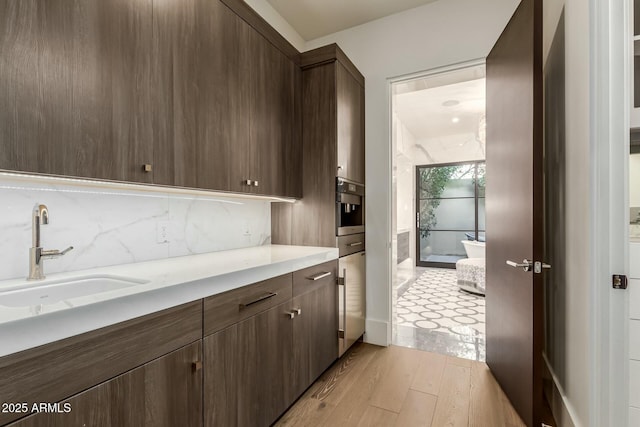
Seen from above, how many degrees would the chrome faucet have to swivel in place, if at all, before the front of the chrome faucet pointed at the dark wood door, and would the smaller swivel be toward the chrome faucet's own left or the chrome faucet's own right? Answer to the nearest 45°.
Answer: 0° — it already faces it

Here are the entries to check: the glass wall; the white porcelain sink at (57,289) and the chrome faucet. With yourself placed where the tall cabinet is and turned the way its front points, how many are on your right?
2

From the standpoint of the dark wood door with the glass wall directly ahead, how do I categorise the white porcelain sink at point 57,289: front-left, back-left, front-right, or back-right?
back-left

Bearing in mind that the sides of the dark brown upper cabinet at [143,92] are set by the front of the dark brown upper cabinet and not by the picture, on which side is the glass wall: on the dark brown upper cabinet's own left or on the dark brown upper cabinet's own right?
on the dark brown upper cabinet's own left

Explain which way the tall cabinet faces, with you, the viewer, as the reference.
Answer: facing the viewer and to the right of the viewer

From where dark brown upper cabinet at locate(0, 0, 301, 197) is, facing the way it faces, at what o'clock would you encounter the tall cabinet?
The tall cabinet is roughly at 10 o'clock from the dark brown upper cabinet.

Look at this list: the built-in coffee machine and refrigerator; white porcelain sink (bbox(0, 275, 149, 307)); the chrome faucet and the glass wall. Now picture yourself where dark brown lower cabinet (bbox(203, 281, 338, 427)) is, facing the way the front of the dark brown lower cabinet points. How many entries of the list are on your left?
2

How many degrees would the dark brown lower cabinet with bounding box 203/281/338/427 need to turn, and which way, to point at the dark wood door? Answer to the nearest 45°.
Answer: approximately 45° to its left

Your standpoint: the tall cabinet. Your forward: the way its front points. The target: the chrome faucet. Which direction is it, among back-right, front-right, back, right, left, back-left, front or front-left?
right
